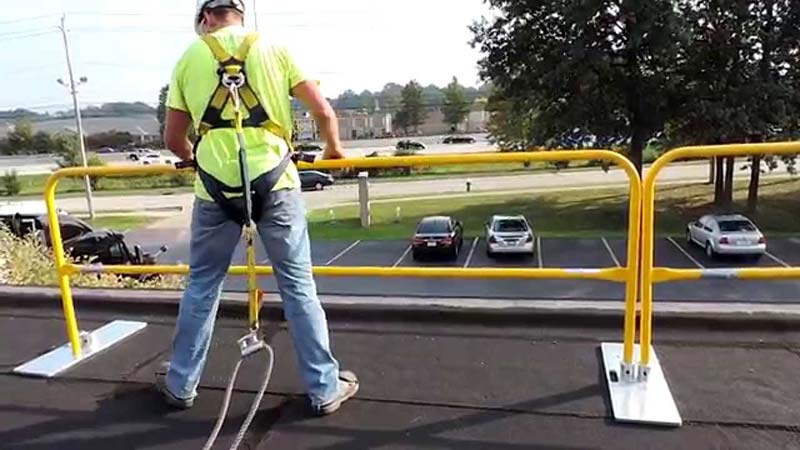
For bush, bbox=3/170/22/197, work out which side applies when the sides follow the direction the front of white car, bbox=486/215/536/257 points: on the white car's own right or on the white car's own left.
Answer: on the white car's own left

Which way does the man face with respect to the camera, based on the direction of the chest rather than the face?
away from the camera

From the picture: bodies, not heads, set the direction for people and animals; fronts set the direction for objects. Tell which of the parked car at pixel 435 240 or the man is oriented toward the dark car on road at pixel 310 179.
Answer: the man

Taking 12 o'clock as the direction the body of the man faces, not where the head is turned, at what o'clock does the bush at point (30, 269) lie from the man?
The bush is roughly at 11 o'clock from the man.

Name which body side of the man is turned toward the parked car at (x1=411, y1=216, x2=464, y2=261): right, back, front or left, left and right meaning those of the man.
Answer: front

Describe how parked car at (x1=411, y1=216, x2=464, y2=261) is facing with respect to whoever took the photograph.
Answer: facing away from the viewer

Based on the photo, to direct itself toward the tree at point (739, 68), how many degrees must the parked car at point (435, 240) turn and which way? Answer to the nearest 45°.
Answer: approximately 90° to its right

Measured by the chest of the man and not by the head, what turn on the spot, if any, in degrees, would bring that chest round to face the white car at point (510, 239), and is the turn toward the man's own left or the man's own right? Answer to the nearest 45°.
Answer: approximately 45° to the man's own right

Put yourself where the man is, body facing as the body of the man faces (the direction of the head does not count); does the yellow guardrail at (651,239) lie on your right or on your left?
on your right
